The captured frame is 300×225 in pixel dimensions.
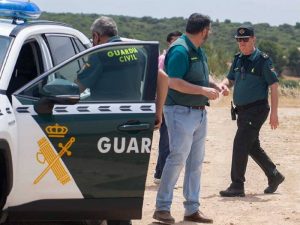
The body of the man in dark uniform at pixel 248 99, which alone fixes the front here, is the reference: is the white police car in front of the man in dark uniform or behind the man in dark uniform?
in front

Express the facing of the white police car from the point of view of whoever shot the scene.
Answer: facing the viewer and to the left of the viewer

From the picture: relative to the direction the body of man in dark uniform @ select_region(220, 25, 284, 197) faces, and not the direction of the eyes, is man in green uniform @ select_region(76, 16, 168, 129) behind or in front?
in front

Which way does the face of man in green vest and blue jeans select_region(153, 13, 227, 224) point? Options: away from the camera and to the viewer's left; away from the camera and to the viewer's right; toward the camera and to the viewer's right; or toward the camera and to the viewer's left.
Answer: away from the camera and to the viewer's right

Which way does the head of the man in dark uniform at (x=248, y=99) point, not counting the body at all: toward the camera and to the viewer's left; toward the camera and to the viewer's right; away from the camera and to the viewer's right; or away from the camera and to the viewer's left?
toward the camera and to the viewer's left

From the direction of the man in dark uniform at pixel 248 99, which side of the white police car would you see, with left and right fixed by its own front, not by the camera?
back

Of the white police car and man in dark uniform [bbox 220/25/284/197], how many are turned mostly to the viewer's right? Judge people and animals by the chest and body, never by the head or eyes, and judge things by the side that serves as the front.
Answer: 0

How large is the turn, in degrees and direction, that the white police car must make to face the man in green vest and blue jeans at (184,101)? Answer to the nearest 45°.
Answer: approximately 180°

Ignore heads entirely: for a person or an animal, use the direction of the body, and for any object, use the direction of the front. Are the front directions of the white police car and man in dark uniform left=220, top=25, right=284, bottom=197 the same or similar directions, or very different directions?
same or similar directions
